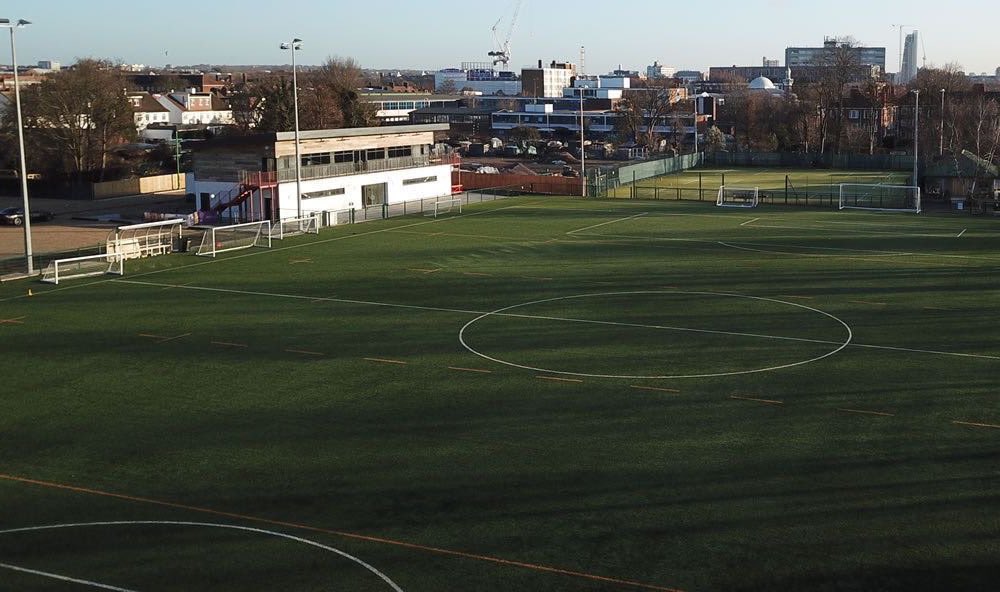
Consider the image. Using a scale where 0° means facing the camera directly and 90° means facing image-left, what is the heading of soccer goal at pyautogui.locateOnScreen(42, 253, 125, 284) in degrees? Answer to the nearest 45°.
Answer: approximately 315°
